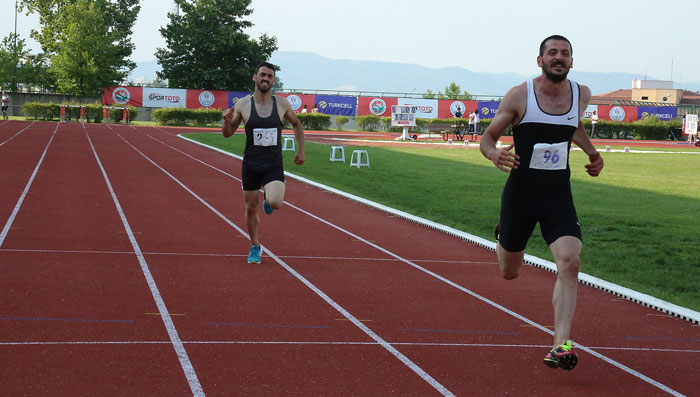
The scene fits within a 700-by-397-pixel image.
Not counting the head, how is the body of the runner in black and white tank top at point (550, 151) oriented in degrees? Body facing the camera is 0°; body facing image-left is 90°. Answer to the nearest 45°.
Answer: approximately 315°
